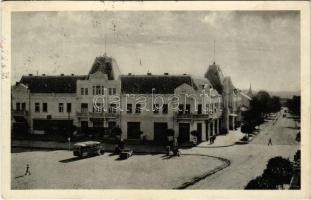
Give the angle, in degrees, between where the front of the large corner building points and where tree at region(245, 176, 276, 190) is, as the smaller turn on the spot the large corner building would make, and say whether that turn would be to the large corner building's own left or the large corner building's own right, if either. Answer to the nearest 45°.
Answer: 0° — it already faces it

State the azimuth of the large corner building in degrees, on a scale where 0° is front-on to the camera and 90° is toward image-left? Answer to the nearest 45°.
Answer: approximately 0°

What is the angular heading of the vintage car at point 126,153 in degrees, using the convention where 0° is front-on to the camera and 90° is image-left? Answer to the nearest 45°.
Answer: approximately 45°
